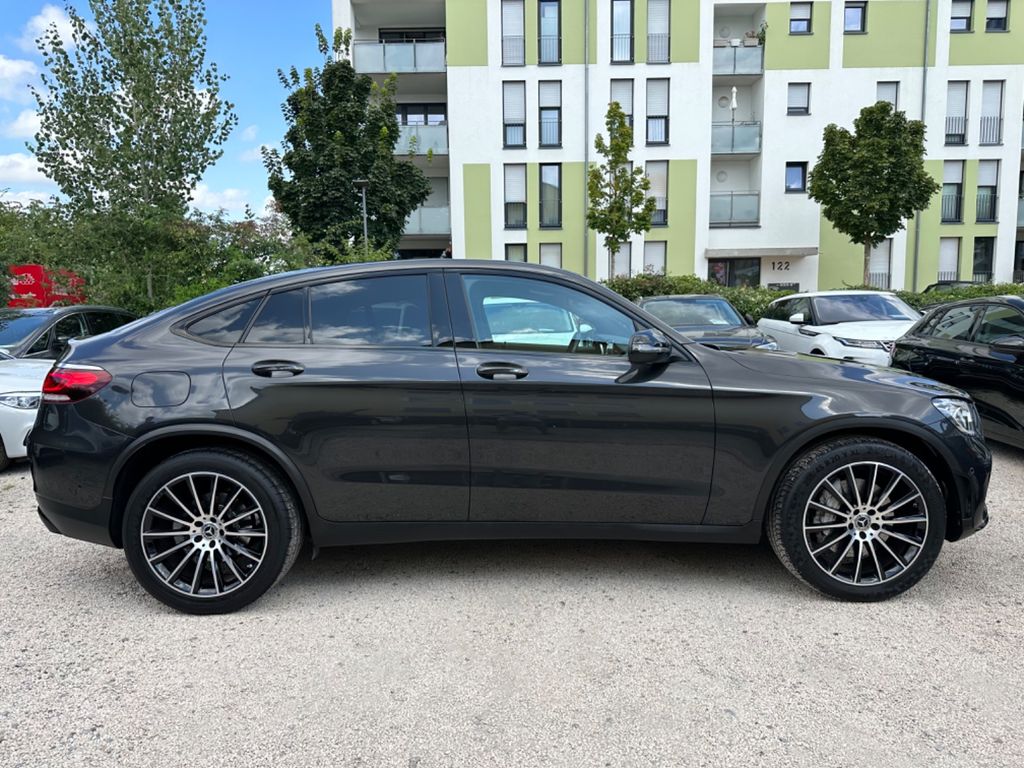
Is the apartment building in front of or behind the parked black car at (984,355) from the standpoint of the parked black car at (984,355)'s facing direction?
behind

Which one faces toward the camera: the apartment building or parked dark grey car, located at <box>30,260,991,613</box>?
the apartment building

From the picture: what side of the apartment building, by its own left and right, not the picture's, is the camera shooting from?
front

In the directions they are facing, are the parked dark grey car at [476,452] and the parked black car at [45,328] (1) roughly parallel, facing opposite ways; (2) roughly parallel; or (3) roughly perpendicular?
roughly perpendicular

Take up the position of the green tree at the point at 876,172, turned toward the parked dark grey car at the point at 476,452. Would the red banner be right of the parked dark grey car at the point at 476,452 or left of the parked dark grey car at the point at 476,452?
right

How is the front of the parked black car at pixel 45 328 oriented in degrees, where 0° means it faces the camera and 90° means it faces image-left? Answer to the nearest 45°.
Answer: approximately 45°

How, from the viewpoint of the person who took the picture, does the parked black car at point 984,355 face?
facing the viewer and to the right of the viewer

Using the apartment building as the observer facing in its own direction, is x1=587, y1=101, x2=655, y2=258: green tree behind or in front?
in front

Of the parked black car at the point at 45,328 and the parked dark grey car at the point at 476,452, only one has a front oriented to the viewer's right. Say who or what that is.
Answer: the parked dark grey car at the point at 476,452

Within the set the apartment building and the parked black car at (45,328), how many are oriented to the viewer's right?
0

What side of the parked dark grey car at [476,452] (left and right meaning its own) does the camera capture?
right

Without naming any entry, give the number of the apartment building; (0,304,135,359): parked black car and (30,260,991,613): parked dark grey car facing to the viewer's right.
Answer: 1

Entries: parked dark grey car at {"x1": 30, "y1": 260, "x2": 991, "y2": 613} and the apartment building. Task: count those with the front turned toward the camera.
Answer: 1

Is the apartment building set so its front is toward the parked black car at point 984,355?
yes

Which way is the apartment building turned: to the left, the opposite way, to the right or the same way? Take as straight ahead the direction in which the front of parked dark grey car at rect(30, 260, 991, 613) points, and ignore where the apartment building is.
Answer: to the right

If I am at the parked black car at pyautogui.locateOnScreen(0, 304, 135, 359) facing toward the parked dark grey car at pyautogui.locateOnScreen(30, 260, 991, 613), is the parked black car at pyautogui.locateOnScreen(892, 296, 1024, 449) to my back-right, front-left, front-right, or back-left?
front-left
